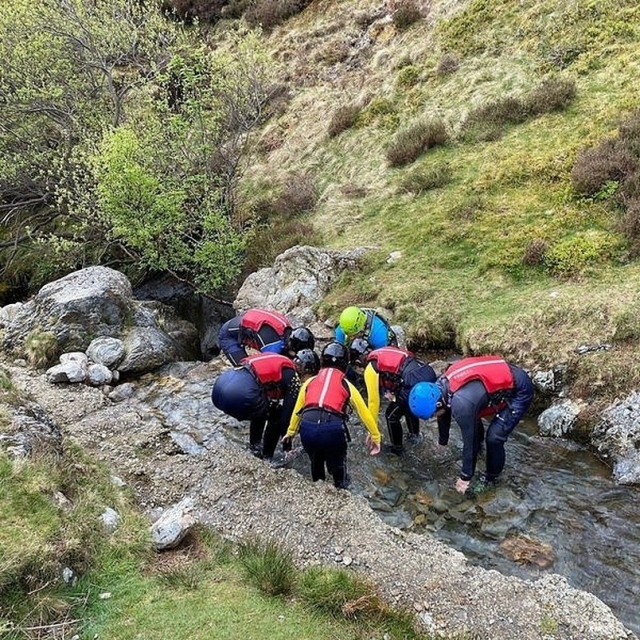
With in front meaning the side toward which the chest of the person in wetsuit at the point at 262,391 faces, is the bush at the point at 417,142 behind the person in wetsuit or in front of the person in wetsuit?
in front

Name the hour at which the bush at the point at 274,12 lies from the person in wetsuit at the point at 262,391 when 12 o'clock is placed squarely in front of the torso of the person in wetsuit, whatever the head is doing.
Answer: The bush is roughly at 11 o'clock from the person in wetsuit.

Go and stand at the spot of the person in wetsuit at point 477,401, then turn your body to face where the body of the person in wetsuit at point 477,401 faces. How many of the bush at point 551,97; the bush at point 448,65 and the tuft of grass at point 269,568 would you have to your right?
2

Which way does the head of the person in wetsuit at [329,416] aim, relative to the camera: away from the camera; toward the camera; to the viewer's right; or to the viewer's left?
away from the camera

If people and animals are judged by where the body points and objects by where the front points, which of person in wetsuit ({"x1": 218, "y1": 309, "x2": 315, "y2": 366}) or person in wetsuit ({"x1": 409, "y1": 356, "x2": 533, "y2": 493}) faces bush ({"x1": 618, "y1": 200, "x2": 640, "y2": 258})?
person in wetsuit ({"x1": 218, "y1": 309, "x2": 315, "y2": 366})

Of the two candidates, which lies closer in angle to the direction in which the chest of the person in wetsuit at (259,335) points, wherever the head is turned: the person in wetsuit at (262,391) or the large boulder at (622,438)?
the large boulder

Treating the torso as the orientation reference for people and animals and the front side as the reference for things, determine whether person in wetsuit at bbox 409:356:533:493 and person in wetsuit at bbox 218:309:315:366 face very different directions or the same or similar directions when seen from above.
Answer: very different directions

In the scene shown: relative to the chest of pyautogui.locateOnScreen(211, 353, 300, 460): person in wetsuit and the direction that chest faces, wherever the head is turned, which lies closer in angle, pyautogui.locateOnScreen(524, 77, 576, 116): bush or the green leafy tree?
the bush

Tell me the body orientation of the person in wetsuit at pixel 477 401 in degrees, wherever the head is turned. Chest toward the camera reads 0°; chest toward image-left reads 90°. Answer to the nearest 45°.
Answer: approximately 90°

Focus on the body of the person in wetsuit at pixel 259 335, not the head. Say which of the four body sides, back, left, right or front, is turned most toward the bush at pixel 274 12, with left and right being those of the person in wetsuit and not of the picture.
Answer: left

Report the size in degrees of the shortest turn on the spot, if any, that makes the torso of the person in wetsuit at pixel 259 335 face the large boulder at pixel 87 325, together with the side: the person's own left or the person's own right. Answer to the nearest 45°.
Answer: approximately 135° to the person's own left

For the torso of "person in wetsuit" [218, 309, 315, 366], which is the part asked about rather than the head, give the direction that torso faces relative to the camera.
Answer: to the viewer's right

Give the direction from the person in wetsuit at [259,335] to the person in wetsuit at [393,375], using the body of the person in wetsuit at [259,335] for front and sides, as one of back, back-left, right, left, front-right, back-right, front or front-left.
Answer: front-right

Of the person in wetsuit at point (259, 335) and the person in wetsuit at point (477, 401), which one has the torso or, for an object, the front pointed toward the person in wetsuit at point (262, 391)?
the person in wetsuit at point (477, 401)
